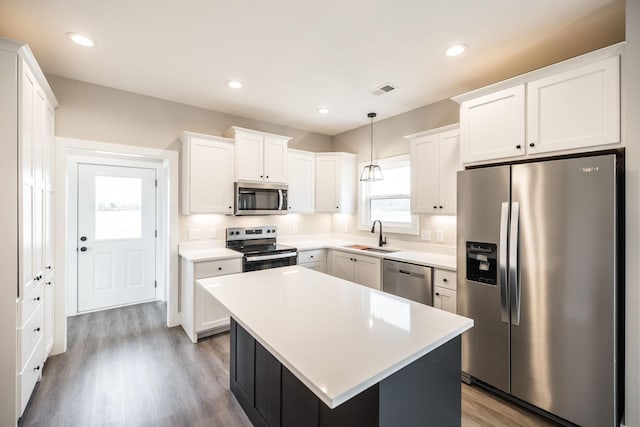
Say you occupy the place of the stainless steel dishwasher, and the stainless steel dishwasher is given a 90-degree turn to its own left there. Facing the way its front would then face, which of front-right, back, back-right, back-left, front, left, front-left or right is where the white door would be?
back-right

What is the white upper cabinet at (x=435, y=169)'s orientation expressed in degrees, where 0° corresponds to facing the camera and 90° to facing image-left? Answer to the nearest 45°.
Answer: approximately 45°

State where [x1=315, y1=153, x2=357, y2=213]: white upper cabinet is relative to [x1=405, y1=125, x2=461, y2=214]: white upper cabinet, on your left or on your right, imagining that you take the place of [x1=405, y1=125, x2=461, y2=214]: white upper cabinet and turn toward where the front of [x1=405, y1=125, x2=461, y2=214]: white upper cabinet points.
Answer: on your right

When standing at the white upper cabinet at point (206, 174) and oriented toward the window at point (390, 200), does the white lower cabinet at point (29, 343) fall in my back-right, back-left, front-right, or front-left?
back-right

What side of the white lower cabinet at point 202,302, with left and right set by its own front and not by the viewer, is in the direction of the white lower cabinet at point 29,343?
right

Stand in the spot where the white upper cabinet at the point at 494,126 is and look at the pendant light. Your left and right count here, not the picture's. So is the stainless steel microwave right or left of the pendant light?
left

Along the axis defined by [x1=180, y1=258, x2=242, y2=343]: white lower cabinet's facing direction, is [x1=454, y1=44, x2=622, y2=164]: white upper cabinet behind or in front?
in front

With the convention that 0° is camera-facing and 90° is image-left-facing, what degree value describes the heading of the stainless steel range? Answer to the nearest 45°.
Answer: approximately 315°

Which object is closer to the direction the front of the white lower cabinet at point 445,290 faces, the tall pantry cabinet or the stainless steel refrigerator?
the tall pantry cabinet

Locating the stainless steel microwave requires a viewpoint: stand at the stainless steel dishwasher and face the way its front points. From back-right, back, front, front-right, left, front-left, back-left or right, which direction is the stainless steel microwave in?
front-right
